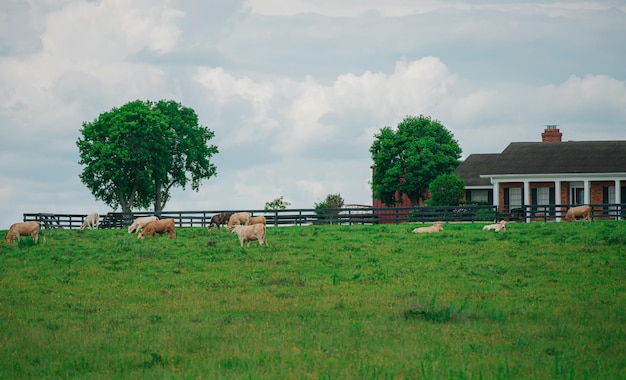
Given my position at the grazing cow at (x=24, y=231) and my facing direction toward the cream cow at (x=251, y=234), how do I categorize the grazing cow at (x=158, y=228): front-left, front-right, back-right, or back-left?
front-left

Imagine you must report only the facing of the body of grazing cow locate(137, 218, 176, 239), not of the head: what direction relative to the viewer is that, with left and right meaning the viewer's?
facing to the left of the viewer

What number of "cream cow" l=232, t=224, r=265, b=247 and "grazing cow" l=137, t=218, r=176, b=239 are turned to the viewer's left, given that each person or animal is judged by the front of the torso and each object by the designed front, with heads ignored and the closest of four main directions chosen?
2

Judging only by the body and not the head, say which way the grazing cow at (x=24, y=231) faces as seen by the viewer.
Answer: to the viewer's left

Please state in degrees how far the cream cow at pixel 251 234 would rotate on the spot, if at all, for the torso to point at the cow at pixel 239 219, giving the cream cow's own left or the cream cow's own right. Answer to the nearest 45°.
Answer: approximately 90° to the cream cow's own right

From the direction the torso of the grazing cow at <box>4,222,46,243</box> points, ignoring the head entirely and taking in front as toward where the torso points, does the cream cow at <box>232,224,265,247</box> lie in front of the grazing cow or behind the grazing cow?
behind

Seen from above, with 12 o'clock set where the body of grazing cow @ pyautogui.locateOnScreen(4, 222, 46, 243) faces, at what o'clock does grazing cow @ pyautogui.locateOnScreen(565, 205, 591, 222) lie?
grazing cow @ pyautogui.locateOnScreen(565, 205, 591, 222) is roughly at 6 o'clock from grazing cow @ pyautogui.locateOnScreen(4, 222, 46, 243).

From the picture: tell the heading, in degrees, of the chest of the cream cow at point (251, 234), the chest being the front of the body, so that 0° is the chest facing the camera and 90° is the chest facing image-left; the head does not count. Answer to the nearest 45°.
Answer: approximately 90°

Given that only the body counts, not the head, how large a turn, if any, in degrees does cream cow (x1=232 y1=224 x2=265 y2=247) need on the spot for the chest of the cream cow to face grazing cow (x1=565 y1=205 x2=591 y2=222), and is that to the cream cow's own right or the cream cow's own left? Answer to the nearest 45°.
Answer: approximately 135° to the cream cow's own right

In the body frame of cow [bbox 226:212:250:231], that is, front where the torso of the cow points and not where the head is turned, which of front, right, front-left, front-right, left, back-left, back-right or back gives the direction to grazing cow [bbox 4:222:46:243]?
front-left

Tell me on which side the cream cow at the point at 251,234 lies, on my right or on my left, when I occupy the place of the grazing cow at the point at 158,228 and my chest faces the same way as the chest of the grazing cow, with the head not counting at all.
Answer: on my left

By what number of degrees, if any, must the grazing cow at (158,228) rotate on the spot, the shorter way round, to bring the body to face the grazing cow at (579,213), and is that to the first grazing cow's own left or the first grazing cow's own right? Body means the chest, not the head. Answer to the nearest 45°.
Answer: approximately 180°

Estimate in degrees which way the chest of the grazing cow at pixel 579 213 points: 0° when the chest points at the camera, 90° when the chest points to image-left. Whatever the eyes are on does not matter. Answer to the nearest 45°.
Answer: approximately 90°
